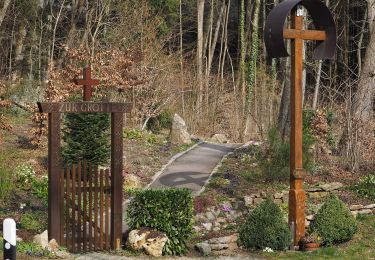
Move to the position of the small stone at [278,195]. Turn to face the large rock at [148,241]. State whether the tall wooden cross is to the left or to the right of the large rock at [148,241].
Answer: left

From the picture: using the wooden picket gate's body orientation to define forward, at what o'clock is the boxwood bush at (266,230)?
The boxwood bush is roughly at 9 o'clock from the wooden picket gate.

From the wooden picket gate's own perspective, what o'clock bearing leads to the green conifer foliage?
The green conifer foliage is roughly at 6 o'clock from the wooden picket gate.

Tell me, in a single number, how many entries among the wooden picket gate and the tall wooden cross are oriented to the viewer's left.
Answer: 0

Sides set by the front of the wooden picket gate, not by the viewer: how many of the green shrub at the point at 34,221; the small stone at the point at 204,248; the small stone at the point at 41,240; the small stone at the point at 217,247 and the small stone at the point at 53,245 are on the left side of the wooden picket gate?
2

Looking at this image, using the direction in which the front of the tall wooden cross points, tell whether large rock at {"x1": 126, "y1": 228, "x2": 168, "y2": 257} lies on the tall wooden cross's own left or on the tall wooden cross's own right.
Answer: on the tall wooden cross's own right

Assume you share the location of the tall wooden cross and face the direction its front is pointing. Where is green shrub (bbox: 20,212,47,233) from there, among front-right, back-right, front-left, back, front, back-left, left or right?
back-right

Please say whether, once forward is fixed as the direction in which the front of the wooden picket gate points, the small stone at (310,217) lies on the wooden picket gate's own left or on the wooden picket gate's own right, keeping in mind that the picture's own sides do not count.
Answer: on the wooden picket gate's own left

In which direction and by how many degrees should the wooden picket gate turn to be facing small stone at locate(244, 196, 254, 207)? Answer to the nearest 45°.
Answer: approximately 135° to its left

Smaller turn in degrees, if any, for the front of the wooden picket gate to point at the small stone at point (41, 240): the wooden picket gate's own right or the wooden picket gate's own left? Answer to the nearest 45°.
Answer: approximately 45° to the wooden picket gate's own right

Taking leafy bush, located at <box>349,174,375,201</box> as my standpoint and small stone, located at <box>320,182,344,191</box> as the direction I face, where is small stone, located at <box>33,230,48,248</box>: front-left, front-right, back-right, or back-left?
front-left

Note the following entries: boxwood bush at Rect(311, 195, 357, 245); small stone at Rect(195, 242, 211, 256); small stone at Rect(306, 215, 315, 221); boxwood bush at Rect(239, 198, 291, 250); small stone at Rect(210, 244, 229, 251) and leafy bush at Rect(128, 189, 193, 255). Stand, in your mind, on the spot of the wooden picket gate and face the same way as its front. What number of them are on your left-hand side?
6

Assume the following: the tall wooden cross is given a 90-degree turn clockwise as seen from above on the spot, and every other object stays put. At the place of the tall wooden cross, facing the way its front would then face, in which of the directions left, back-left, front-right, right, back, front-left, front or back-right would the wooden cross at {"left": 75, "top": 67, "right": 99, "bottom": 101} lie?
front-right

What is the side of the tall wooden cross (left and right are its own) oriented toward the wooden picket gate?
right

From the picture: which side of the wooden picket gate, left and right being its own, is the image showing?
front
